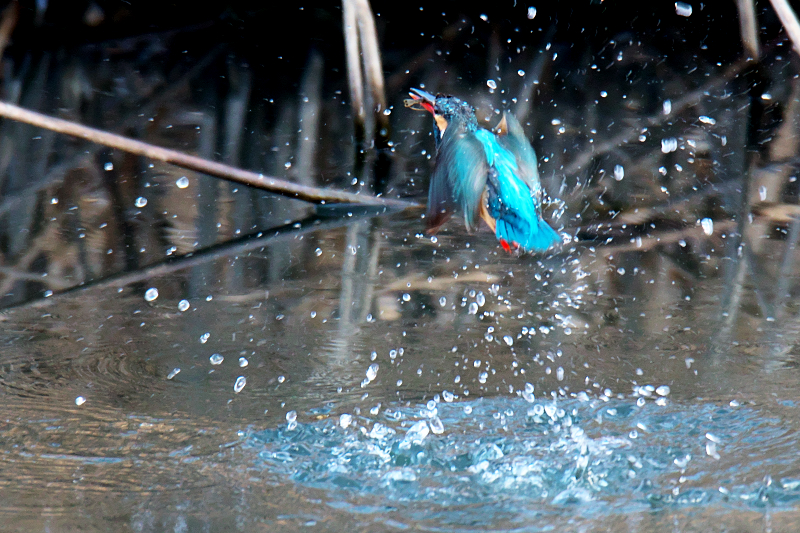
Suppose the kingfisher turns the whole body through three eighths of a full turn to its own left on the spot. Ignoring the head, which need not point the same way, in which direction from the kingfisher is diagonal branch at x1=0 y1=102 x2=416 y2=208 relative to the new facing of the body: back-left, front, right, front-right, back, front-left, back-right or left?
back-right

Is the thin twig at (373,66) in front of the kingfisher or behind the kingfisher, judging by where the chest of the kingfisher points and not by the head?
in front

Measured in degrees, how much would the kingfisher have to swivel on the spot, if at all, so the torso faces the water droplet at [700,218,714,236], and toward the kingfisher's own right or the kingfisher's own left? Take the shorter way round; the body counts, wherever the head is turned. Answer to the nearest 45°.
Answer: approximately 90° to the kingfisher's own right

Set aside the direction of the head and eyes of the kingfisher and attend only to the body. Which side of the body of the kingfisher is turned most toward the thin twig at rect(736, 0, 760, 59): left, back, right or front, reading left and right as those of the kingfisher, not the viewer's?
right

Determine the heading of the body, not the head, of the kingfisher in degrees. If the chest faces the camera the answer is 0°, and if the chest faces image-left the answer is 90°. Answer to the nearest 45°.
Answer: approximately 135°

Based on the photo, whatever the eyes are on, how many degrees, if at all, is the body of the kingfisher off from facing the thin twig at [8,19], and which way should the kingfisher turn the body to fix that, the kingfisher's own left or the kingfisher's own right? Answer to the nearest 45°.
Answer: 0° — it already faces it
